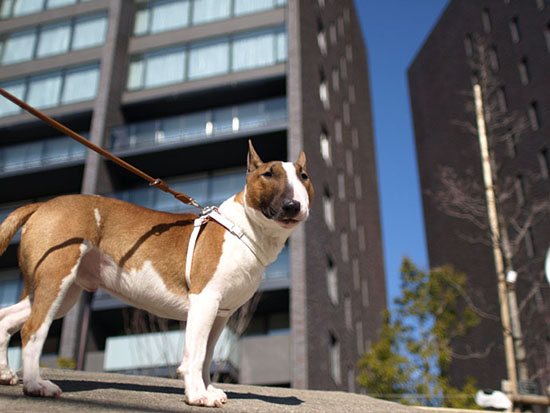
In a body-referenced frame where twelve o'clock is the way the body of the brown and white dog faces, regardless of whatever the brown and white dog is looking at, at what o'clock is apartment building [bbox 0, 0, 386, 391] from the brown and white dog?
The apartment building is roughly at 9 o'clock from the brown and white dog.

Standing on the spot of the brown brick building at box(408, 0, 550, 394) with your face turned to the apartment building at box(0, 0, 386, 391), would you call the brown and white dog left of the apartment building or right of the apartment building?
left

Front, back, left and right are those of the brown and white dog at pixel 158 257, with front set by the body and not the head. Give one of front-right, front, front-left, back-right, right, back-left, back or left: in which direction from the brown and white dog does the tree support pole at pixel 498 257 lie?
front-left

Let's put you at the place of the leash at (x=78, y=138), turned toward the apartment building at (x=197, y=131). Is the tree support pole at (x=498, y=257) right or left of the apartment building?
right

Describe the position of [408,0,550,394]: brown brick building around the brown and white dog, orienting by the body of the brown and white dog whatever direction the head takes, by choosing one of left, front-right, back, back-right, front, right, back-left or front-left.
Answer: front-left

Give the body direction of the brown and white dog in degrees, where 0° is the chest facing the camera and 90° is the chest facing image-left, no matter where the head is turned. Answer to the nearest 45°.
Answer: approximately 270°
